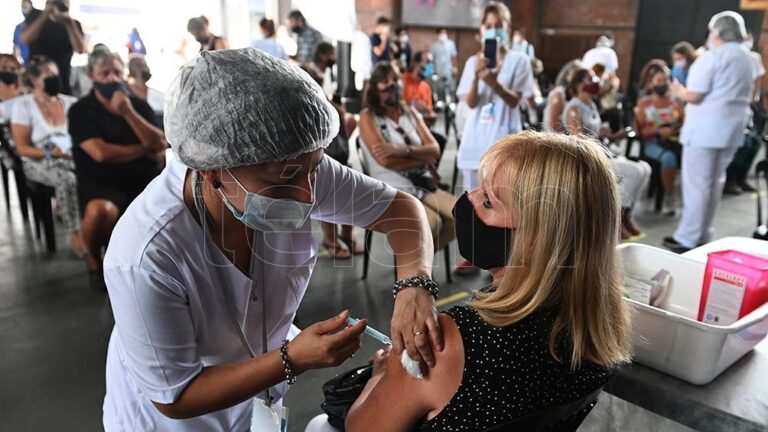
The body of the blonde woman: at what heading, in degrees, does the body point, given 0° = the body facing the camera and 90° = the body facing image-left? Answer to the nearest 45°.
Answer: approximately 135°

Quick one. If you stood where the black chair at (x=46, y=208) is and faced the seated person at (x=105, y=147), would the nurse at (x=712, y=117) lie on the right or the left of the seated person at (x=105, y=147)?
left

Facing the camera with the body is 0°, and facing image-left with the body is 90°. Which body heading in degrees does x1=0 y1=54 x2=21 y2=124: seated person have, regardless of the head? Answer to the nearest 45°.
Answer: approximately 315°

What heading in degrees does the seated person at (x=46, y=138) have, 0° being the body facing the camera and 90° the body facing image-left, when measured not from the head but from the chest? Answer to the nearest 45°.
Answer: approximately 315°

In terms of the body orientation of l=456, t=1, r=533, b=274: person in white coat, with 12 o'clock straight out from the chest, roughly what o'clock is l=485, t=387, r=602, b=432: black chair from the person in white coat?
The black chair is roughly at 12 o'clock from the person in white coat.

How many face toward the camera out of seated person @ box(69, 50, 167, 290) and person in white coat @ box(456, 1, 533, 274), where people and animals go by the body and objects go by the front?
2

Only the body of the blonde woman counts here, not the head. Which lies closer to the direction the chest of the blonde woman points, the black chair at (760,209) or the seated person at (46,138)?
the seated person

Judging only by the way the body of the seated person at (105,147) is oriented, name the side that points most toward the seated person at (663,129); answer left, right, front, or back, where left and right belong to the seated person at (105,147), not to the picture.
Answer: left
